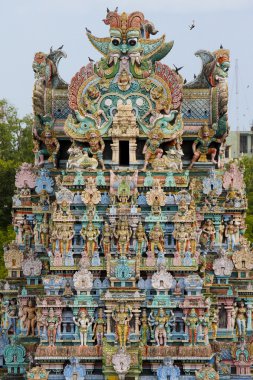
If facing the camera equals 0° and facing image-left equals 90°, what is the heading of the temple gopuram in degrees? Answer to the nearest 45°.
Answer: approximately 0°
